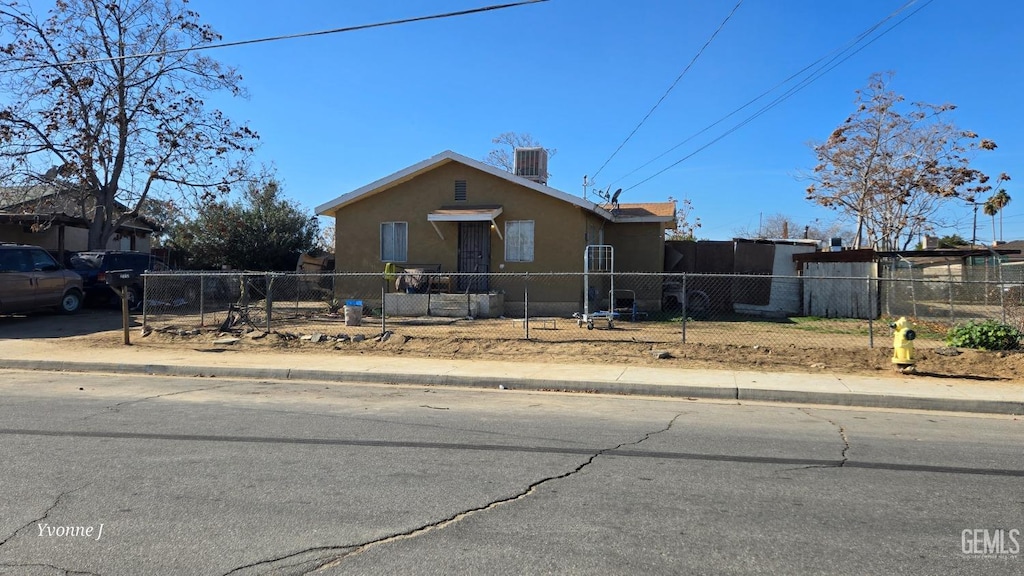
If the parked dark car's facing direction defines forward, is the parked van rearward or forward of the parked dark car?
rearward

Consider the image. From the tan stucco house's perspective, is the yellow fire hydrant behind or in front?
in front

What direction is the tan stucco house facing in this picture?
toward the camera

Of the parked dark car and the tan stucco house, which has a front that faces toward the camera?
the tan stucco house

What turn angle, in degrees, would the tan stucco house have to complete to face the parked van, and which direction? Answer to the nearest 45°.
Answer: approximately 90° to its right

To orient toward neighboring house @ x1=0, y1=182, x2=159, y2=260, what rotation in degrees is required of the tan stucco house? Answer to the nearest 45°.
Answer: approximately 90° to its right

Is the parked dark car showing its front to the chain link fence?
no

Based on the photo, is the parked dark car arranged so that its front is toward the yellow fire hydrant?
no

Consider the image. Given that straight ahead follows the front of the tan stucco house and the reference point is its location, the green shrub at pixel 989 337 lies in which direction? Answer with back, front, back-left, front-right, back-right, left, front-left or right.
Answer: front-left

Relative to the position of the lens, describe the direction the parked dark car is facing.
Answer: facing away from the viewer and to the right of the viewer

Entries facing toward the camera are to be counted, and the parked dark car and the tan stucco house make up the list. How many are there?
1
